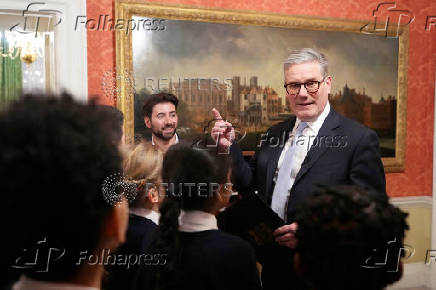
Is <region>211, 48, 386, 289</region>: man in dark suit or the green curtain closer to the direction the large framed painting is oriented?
the man in dark suit

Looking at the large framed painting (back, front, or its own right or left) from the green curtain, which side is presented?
right

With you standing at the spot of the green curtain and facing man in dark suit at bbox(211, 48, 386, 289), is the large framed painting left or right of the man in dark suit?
left

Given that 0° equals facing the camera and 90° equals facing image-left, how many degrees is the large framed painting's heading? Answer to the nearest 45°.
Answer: approximately 315°

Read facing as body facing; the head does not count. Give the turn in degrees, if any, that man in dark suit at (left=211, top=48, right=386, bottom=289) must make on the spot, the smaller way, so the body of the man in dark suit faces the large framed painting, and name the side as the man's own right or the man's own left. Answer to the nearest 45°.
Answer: approximately 135° to the man's own right

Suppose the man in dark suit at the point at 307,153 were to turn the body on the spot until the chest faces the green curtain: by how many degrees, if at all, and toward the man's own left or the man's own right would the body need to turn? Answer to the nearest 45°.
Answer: approximately 45° to the man's own right

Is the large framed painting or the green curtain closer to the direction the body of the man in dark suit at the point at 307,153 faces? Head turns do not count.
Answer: the green curtain

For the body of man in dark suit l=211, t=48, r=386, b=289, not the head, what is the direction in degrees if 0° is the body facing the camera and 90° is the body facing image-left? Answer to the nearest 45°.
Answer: approximately 45°
